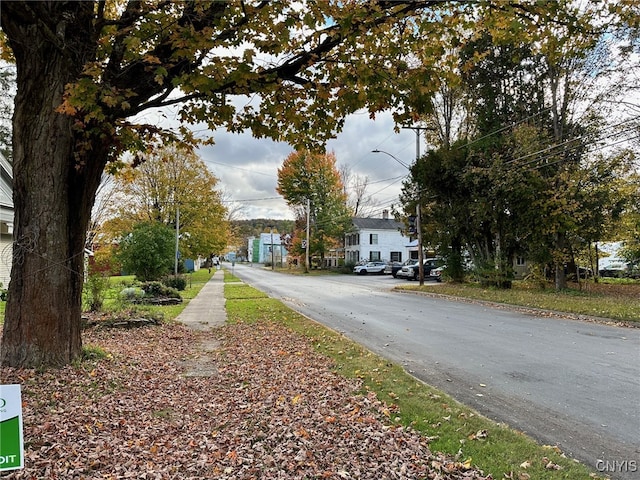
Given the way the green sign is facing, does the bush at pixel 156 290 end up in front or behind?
behind

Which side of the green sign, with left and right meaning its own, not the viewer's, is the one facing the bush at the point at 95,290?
back

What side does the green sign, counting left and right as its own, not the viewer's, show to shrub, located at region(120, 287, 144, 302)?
back

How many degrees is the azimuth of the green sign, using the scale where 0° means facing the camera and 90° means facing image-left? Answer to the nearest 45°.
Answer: approximately 0°

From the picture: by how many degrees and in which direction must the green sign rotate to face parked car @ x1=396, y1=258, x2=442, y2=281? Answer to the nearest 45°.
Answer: approximately 135° to its left

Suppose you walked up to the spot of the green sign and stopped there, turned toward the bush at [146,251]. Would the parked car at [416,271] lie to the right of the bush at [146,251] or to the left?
right

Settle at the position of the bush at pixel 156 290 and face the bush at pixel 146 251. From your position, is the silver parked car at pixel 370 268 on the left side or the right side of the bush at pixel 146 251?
right

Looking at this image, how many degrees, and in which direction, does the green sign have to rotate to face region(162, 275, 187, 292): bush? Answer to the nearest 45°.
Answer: approximately 180°

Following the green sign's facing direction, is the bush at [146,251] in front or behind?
behind

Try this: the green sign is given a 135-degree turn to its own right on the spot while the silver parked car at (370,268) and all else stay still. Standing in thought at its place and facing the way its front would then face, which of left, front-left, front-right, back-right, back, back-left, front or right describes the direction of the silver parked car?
right
